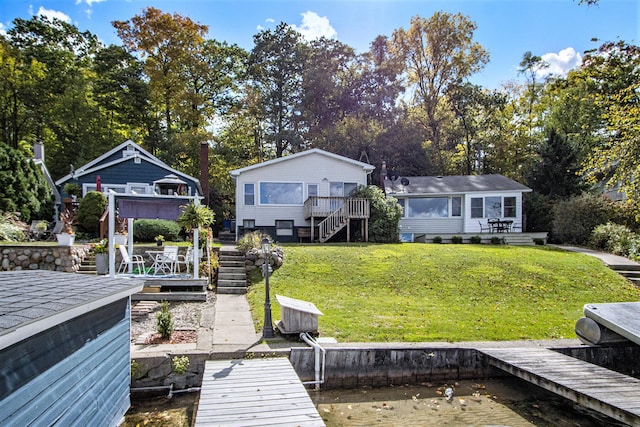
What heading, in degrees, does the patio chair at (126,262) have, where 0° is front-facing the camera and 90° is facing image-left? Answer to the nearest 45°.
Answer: approximately 270°

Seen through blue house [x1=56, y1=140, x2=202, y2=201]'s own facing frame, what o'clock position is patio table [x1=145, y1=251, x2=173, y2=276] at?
The patio table is roughly at 12 o'clock from the blue house.

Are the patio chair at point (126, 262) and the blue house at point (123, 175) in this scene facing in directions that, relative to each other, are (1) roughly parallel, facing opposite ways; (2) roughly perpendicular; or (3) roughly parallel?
roughly perpendicular

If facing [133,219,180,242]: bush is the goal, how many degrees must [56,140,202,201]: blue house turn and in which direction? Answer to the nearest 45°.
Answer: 0° — it already faces it

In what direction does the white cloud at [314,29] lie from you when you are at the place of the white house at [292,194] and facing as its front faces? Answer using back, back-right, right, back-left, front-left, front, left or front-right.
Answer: back

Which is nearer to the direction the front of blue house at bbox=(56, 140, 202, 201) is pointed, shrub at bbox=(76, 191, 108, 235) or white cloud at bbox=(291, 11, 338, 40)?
the shrub

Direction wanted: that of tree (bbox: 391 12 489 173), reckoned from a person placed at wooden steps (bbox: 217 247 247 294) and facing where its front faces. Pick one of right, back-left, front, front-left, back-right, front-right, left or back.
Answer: back-left

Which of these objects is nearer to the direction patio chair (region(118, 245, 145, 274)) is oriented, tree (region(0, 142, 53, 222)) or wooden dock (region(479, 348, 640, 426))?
the wooden dock

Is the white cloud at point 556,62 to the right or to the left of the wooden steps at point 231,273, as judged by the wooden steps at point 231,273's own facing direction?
on its left

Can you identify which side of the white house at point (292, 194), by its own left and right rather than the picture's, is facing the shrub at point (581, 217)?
left

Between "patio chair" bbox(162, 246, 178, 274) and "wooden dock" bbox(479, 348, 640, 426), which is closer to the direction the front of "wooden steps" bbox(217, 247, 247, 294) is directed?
the wooden dock

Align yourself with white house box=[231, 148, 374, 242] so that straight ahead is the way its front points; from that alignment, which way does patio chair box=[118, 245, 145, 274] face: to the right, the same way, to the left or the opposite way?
to the left
